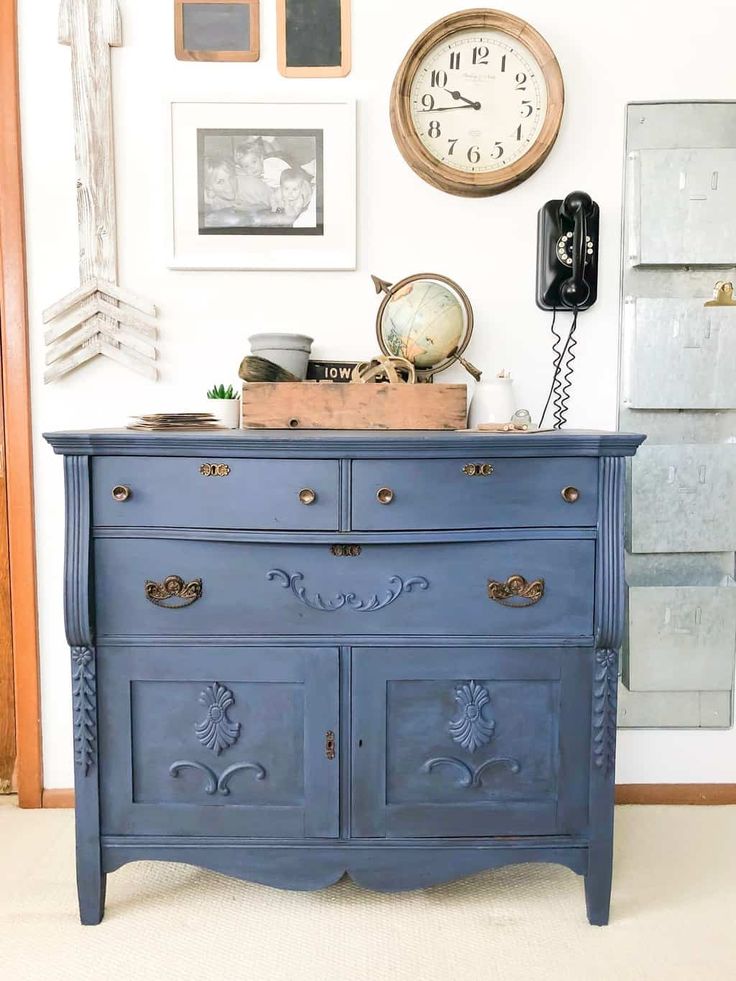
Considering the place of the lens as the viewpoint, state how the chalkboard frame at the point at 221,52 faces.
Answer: facing the viewer

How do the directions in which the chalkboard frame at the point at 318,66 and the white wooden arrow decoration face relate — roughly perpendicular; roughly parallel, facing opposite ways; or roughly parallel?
roughly parallel

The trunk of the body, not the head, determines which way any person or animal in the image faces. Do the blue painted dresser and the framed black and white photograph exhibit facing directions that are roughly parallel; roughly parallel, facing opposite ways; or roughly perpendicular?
roughly parallel

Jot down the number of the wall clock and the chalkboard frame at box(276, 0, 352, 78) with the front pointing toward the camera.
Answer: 2

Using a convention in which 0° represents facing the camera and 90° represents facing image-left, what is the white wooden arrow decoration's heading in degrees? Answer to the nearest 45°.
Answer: approximately 0°

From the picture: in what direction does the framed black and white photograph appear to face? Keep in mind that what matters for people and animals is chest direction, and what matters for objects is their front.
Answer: toward the camera

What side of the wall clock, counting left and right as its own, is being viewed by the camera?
front

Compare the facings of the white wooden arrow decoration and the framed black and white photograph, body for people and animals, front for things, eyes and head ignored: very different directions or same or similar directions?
same or similar directions
